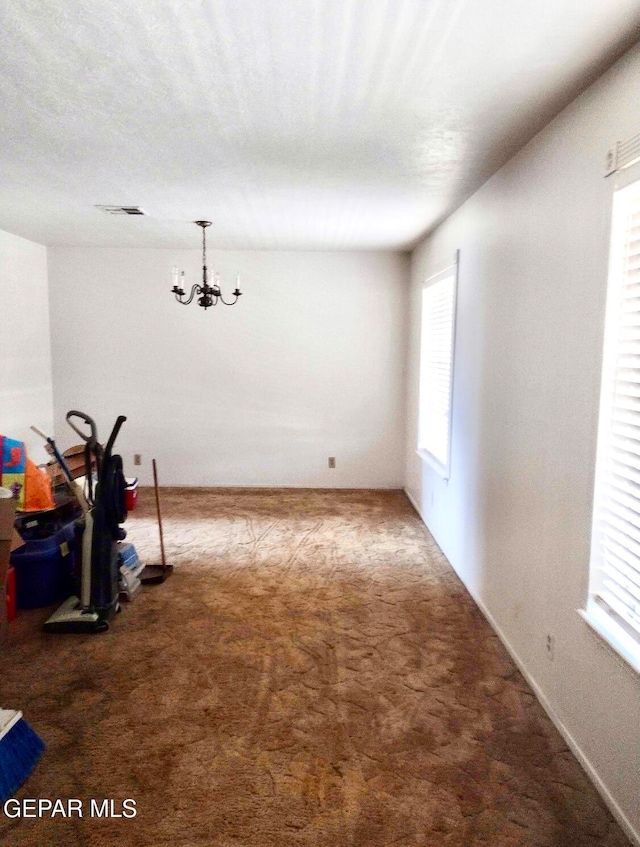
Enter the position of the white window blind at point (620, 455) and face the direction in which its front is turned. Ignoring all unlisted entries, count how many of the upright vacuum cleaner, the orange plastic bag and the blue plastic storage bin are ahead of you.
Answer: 3

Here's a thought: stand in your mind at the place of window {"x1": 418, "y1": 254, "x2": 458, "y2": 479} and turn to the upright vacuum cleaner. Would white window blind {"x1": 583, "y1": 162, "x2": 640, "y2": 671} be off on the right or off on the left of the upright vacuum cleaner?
left

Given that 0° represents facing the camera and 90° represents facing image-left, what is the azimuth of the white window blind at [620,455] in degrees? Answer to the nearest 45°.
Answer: approximately 90°

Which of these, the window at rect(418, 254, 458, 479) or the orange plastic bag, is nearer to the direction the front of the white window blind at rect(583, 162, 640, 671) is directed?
the orange plastic bag

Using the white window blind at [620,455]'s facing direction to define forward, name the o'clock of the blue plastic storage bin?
The blue plastic storage bin is roughly at 12 o'clock from the white window blind.

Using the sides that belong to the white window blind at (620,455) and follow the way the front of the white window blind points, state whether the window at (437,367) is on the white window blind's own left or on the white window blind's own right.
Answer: on the white window blind's own right

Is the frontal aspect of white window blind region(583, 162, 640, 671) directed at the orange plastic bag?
yes

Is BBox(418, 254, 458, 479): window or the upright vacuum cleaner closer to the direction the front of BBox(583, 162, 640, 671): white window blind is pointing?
the upright vacuum cleaner

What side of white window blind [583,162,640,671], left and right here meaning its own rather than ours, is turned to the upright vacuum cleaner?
front
